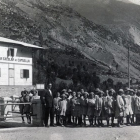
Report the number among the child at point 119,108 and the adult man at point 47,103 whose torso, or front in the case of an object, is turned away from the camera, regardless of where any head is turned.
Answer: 0

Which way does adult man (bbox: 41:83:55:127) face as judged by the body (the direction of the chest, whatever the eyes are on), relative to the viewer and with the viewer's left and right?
facing the viewer and to the right of the viewer

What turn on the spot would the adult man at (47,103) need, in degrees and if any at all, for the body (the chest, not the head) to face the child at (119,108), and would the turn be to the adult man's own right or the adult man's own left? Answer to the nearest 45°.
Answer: approximately 45° to the adult man's own left
